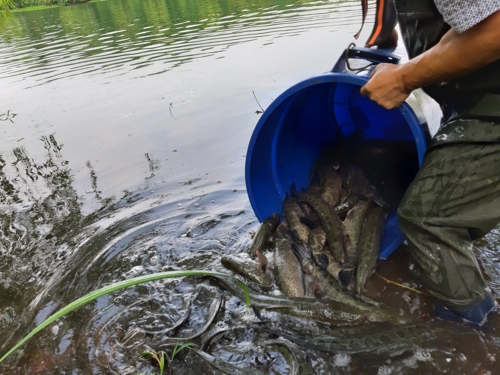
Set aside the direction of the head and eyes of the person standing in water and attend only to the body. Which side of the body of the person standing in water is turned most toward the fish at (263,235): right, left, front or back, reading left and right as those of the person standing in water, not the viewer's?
front

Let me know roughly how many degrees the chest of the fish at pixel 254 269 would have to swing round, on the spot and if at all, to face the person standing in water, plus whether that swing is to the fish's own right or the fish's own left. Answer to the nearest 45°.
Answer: approximately 135° to the fish's own right

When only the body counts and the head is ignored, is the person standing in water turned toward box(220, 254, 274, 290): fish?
yes

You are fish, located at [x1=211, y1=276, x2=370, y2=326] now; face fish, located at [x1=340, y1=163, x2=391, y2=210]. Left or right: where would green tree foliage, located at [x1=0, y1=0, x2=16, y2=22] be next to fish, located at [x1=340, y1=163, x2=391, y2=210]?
left

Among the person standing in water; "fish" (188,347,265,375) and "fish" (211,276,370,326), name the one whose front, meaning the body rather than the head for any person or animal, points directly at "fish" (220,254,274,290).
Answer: the person standing in water

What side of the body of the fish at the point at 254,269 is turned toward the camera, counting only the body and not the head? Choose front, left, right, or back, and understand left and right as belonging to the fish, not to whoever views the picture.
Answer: left

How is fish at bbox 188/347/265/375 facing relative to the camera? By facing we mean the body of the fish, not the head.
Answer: to the viewer's left
